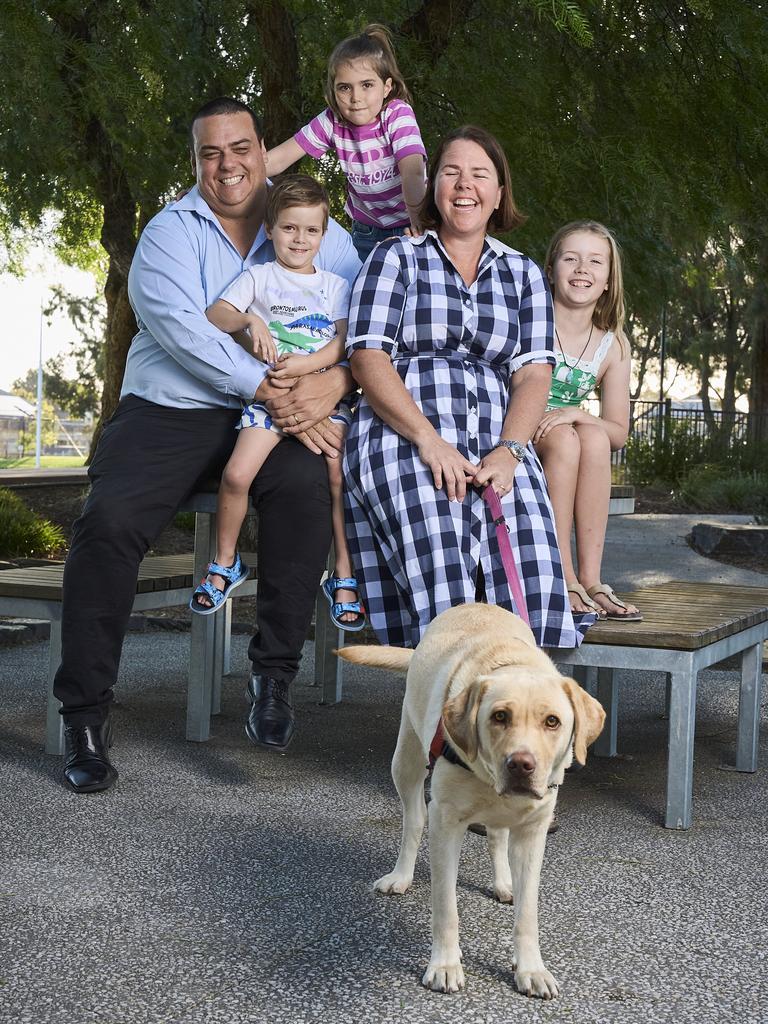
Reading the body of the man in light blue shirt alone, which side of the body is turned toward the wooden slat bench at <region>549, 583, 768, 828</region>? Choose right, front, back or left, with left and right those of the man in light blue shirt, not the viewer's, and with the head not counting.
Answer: left

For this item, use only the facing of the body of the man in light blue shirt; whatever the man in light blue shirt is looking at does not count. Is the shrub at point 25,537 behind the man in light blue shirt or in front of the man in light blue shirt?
behind

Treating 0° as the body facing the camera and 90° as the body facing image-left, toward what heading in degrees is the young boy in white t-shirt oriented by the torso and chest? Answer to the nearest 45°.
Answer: approximately 0°

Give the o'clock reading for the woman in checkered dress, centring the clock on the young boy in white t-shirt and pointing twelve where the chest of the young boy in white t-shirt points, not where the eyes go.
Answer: The woman in checkered dress is roughly at 10 o'clock from the young boy in white t-shirt.

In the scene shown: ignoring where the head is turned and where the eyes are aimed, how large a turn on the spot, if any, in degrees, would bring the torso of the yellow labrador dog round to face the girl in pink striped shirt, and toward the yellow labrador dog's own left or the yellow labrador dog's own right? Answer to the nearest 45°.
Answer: approximately 180°

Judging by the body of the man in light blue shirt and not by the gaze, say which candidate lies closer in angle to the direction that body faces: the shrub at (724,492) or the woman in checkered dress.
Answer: the woman in checkered dress

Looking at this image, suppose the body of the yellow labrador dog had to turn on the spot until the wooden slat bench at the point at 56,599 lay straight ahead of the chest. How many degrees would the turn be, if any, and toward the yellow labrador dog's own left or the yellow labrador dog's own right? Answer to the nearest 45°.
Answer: approximately 135° to the yellow labrador dog's own right

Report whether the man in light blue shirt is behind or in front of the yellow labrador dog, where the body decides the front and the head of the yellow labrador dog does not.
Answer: behind

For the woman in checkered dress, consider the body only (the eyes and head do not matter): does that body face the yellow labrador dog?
yes

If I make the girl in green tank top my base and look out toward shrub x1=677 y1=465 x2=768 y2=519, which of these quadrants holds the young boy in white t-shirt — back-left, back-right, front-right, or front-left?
back-left
